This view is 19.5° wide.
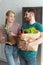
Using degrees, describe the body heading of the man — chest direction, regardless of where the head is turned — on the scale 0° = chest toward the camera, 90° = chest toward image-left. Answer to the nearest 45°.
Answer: approximately 45°
